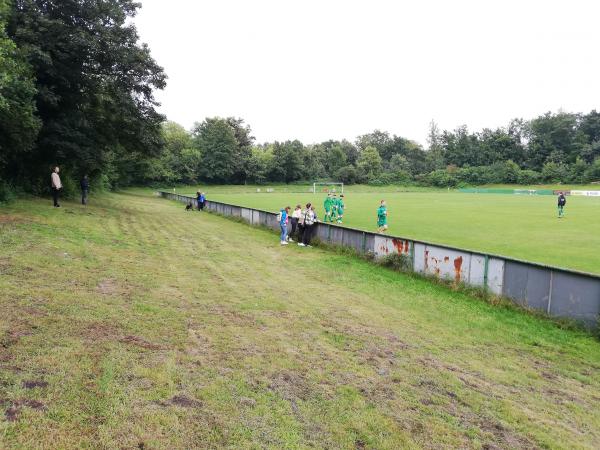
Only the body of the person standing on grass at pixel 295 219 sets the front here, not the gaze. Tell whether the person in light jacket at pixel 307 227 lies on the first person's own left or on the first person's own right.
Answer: on the first person's own right

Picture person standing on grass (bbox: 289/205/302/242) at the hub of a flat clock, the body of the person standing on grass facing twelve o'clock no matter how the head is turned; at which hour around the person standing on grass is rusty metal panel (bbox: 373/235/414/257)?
The rusty metal panel is roughly at 2 o'clock from the person standing on grass.

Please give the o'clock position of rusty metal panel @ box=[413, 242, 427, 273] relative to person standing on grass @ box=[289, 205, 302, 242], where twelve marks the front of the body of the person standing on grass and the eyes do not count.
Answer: The rusty metal panel is roughly at 2 o'clock from the person standing on grass.

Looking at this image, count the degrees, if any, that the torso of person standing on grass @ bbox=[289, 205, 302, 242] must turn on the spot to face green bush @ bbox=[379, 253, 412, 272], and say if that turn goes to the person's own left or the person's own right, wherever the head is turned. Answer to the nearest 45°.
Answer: approximately 45° to the person's own right

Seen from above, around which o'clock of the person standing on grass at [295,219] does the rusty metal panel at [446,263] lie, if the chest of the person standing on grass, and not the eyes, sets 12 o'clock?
The rusty metal panel is roughly at 2 o'clock from the person standing on grass.

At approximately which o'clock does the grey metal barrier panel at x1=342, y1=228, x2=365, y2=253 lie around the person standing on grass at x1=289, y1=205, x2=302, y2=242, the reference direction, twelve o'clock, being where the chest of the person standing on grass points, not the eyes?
The grey metal barrier panel is roughly at 2 o'clock from the person standing on grass.

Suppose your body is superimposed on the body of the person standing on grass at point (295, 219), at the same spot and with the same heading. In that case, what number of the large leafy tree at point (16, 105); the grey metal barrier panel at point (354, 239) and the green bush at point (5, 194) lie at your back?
2

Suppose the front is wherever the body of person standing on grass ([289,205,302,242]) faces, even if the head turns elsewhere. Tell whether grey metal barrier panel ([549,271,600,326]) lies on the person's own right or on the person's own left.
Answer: on the person's own right

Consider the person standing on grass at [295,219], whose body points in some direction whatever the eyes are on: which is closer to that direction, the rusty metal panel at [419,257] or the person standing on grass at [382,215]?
the person standing on grass

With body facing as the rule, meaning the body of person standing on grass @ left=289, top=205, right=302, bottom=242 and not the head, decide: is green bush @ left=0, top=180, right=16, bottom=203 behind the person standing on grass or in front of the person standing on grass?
behind

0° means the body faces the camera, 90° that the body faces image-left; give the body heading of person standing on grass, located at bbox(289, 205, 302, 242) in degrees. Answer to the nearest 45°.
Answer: approximately 270°

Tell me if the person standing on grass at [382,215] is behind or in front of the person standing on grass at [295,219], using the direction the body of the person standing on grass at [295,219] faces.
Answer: in front
